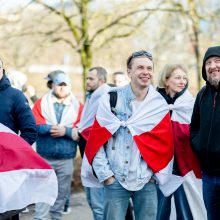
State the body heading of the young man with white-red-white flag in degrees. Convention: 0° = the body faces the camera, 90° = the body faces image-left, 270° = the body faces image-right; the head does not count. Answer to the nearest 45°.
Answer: approximately 0°

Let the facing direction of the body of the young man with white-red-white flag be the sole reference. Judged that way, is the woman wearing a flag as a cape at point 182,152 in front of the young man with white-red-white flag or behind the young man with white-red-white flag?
behind

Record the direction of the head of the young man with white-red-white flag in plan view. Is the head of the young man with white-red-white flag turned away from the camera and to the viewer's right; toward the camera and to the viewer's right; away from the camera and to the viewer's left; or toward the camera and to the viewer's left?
toward the camera and to the viewer's right
